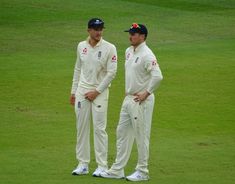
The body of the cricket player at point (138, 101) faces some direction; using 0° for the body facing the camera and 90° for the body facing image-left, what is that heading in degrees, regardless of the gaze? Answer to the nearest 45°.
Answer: approximately 45°

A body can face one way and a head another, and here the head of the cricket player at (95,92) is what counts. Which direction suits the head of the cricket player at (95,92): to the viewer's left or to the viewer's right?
to the viewer's right
